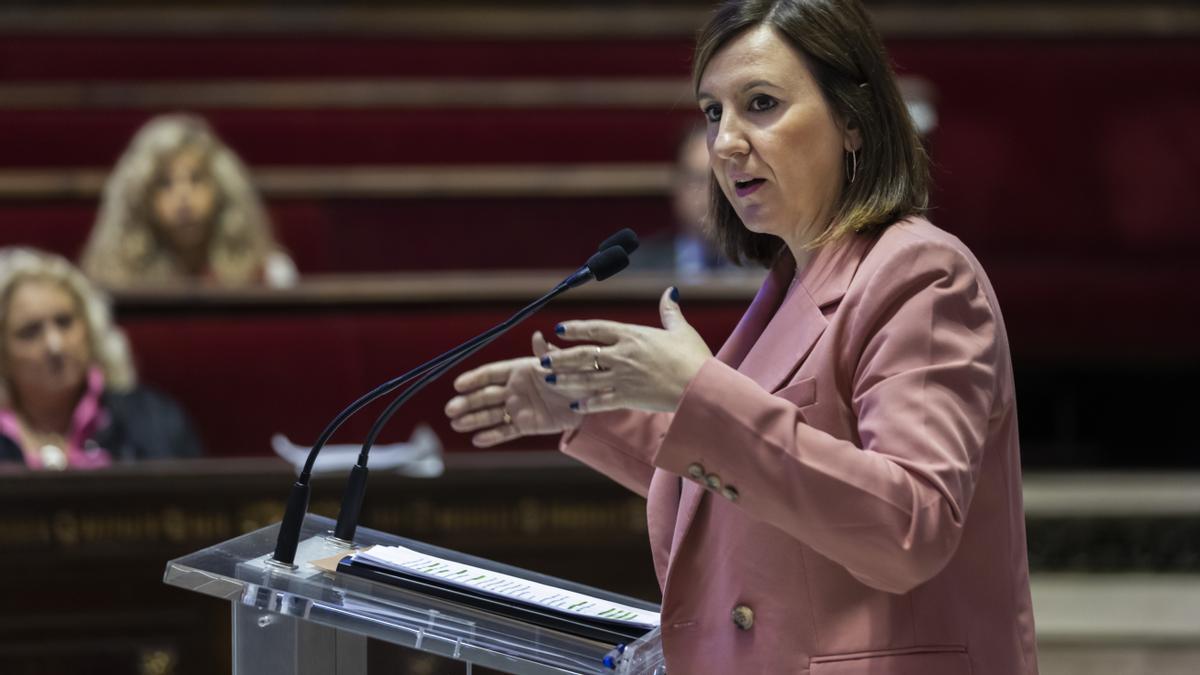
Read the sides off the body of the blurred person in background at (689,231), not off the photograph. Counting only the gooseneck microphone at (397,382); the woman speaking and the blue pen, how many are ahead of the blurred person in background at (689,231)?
3

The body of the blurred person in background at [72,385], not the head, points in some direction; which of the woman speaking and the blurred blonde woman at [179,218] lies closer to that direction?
the woman speaking

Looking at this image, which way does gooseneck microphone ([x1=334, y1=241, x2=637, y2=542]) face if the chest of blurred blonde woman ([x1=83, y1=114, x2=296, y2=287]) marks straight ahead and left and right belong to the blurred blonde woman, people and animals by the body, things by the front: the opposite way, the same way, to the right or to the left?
to the left

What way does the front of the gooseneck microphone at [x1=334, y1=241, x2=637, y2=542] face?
to the viewer's right

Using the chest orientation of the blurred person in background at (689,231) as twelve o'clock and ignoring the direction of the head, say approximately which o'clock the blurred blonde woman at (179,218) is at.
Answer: The blurred blonde woman is roughly at 3 o'clock from the blurred person in background.

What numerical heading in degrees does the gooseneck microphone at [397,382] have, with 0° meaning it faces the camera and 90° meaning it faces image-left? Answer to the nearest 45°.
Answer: approximately 270°

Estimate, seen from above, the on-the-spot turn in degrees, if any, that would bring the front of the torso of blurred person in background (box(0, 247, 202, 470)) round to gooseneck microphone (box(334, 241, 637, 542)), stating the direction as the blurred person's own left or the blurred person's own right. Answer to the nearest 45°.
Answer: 0° — they already face it

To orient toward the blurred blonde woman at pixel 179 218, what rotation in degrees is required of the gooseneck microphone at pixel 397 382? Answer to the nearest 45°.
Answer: approximately 90° to its left
